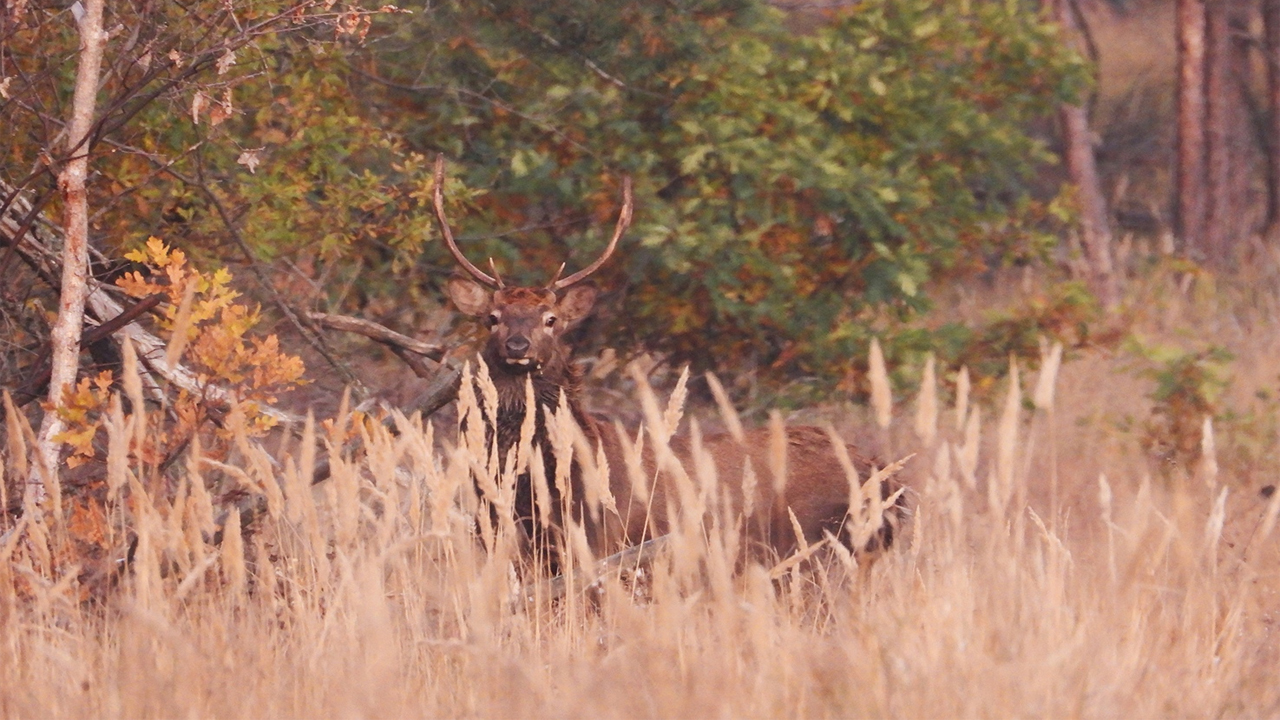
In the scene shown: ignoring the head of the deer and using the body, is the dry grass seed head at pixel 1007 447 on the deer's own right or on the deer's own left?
on the deer's own left

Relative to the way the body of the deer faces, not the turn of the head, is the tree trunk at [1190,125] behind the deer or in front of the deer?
behind

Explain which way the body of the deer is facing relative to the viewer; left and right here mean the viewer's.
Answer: facing the viewer and to the left of the viewer

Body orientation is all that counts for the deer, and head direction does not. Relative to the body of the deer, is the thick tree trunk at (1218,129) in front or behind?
behind

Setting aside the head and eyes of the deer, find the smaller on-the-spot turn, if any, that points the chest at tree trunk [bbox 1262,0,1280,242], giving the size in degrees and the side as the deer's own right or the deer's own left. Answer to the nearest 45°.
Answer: approximately 180°

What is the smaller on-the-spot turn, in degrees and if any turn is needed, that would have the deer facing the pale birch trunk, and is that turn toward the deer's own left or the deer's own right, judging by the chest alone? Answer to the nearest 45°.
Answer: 0° — it already faces it

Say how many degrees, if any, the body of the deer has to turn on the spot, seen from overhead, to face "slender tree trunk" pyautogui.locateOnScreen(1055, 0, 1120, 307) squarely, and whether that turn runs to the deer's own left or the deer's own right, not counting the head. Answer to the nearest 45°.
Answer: approximately 180°

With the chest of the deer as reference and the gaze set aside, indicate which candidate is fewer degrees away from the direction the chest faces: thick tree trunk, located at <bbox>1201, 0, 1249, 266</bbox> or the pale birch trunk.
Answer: the pale birch trunk
